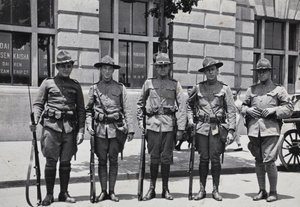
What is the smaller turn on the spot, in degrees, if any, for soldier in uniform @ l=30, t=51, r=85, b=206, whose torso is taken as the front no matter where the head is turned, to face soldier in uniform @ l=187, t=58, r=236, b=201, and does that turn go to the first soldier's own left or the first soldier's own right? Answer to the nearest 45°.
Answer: approximately 90° to the first soldier's own left

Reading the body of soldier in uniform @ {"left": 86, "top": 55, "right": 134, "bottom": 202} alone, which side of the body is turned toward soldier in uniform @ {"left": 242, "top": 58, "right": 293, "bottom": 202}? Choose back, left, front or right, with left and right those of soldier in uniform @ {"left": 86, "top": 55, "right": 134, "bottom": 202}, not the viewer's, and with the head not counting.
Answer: left

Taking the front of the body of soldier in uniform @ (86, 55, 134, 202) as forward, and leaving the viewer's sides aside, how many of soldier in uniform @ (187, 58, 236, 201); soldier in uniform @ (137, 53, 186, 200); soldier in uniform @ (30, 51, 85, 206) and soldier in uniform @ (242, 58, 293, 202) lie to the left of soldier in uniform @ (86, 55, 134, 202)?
3

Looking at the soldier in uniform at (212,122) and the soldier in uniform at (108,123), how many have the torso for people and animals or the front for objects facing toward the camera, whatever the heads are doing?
2

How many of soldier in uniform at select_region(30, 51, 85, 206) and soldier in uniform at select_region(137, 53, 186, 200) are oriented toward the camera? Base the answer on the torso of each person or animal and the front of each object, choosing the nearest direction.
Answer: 2

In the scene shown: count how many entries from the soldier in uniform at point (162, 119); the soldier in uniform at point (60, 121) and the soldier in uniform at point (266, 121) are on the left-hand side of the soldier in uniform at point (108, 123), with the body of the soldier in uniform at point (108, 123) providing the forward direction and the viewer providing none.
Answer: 2
